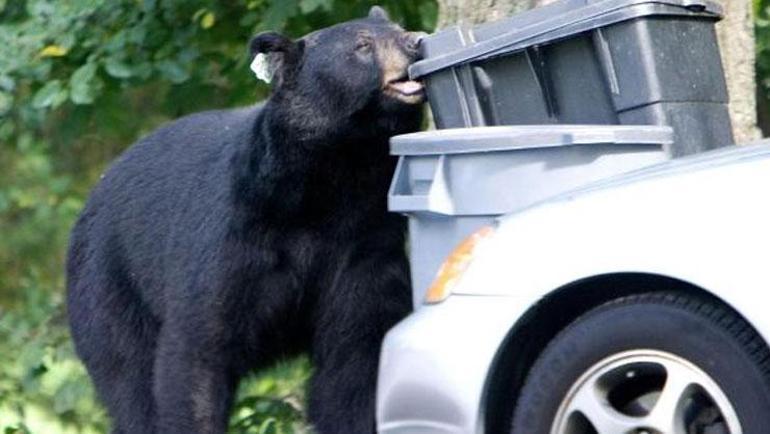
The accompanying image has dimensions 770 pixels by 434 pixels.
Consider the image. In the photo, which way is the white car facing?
to the viewer's left

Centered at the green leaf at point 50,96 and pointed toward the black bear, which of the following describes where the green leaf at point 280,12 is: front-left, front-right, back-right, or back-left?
front-left

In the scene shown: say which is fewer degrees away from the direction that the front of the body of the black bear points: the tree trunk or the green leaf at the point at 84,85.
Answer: the tree trunk

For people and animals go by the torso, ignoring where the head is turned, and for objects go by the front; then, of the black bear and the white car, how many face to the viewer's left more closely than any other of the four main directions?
1

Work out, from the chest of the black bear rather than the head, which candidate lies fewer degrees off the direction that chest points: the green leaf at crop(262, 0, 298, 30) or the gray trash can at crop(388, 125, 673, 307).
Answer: the gray trash can

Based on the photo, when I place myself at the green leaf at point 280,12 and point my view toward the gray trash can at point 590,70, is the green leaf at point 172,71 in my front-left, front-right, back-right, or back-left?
back-right

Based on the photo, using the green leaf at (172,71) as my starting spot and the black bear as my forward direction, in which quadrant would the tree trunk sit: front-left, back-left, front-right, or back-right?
front-left

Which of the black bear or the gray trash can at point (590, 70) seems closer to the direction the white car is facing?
the black bear

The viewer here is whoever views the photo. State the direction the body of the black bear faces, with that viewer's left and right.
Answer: facing the viewer and to the right of the viewer
